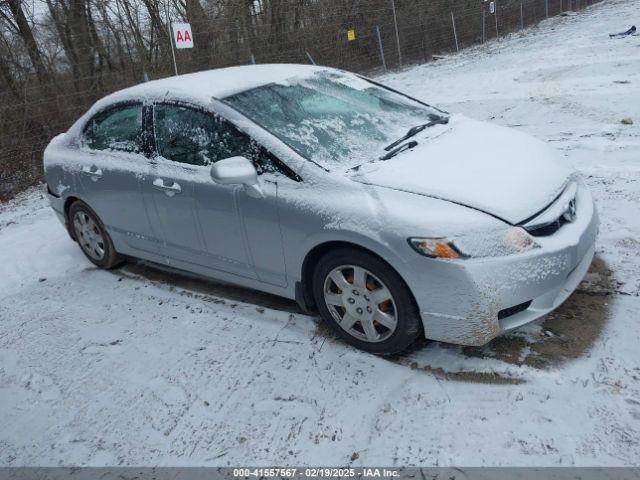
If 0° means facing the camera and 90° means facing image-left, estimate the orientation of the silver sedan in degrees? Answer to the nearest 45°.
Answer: approximately 315°

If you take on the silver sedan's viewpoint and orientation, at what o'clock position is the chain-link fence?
The chain-link fence is roughly at 7 o'clock from the silver sedan.

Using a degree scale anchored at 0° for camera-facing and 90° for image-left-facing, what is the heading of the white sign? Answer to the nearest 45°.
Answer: approximately 0°

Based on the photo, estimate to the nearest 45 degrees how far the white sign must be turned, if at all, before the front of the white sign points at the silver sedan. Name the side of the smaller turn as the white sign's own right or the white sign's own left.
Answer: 0° — it already faces it

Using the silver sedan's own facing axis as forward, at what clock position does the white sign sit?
The white sign is roughly at 7 o'clock from the silver sedan.
